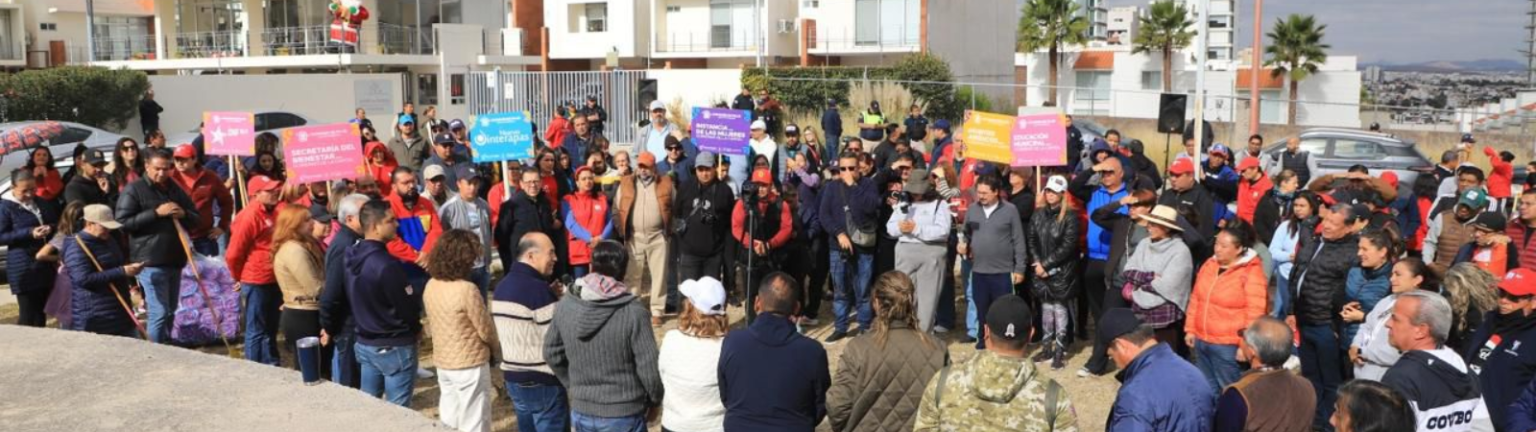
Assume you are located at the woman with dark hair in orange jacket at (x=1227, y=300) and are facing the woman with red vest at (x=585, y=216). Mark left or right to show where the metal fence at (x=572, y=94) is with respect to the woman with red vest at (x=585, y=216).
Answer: right

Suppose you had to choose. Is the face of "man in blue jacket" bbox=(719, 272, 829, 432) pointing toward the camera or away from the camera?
away from the camera

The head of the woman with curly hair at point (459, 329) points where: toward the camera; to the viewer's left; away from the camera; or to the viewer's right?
away from the camera

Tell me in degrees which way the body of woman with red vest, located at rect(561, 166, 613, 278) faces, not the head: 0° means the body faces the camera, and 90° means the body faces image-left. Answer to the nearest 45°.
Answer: approximately 0°

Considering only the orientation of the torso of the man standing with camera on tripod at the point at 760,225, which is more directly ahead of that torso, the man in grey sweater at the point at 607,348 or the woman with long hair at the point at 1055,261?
the man in grey sweater

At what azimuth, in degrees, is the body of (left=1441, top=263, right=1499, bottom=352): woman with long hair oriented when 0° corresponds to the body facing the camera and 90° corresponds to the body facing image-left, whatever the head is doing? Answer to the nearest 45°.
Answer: approximately 90°

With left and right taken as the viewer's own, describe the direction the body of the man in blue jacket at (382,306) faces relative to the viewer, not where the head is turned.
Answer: facing away from the viewer and to the right of the viewer

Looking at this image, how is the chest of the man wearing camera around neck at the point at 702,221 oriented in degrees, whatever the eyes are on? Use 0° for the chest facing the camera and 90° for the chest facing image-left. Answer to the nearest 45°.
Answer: approximately 0°

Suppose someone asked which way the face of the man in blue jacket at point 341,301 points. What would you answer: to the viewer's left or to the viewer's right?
to the viewer's right

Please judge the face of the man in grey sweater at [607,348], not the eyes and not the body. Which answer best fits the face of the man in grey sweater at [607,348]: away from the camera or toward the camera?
away from the camera

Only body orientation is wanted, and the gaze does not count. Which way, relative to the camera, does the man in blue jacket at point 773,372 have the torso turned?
away from the camera

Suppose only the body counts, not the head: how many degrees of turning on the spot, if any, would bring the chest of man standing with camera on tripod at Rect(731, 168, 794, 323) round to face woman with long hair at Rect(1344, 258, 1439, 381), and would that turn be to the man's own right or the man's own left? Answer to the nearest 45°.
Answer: approximately 45° to the man's own left

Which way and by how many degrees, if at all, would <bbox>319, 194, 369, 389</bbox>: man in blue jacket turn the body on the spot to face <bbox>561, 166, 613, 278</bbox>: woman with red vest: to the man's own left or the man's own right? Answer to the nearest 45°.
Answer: approximately 45° to the man's own left

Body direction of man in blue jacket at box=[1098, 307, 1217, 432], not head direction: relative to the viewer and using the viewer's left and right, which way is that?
facing away from the viewer and to the left of the viewer
